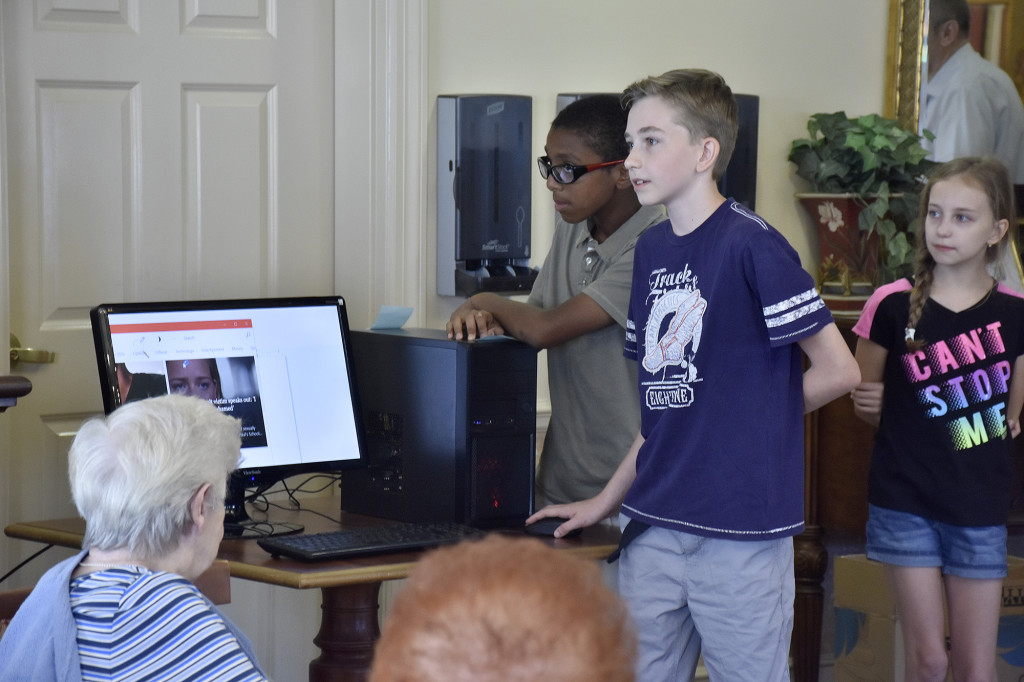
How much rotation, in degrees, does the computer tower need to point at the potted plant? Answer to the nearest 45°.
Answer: approximately 90° to its left

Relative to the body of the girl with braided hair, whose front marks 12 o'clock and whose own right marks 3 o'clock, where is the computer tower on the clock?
The computer tower is roughly at 2 o'clock from the girl with braided hair.

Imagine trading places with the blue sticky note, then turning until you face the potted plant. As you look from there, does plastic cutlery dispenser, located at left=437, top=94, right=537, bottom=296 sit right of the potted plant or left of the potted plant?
left

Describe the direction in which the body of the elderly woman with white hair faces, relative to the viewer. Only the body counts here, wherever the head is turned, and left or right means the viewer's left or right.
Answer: facing away from the viewer and to the right of the viewer

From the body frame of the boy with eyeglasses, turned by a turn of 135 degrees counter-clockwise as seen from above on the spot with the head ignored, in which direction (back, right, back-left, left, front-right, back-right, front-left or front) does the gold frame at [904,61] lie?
front-left

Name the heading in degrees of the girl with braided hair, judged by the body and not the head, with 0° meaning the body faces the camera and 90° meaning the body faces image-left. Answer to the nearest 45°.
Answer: approximately 0°

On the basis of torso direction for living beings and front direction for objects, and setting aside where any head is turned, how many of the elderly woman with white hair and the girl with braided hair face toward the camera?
1

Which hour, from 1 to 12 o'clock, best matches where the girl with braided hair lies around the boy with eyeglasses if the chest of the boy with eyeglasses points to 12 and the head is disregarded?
The girl with braided hair is roughly at 7 o'clock from the boy with eyeglasses.

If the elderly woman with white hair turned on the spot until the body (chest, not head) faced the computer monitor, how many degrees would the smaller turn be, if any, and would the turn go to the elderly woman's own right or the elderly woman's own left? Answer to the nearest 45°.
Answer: approximately 45° to the elderly woman's own left

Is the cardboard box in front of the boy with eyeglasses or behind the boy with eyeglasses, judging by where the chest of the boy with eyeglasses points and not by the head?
behind

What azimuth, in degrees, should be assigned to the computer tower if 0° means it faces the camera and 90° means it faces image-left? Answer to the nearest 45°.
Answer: approximately 315°
